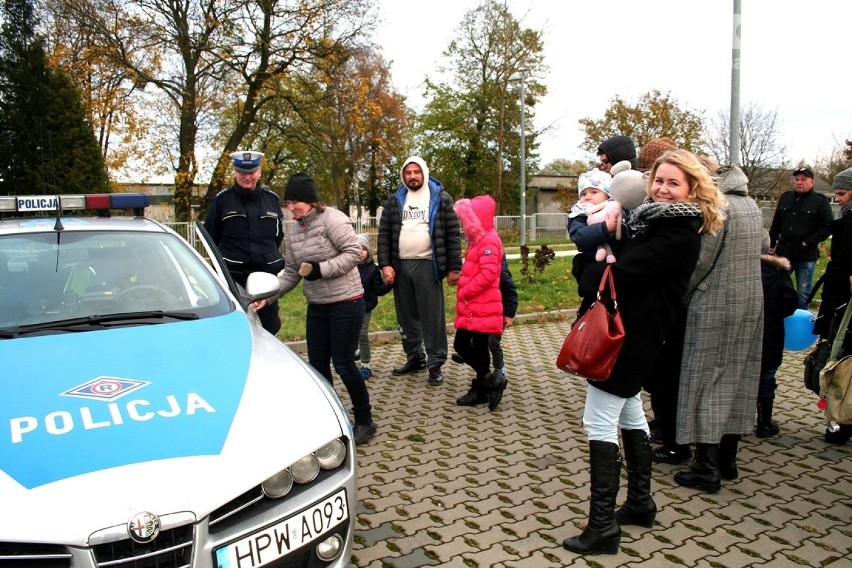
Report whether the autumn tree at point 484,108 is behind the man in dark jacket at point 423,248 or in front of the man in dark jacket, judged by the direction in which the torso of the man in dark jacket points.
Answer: behind

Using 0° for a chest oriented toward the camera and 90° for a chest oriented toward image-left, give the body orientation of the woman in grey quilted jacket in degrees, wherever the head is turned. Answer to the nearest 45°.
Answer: approximately 45°

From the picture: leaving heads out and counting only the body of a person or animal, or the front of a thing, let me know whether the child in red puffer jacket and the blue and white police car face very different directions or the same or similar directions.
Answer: very different directions

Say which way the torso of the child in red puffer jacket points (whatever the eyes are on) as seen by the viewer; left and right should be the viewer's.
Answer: facing to the left of the viewer

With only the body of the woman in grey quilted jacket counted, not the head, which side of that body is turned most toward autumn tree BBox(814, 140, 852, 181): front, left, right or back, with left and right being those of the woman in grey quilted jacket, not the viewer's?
back

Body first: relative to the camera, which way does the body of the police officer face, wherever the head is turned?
toward the camera

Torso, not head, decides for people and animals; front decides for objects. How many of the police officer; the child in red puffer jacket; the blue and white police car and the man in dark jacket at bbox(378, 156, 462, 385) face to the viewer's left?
1

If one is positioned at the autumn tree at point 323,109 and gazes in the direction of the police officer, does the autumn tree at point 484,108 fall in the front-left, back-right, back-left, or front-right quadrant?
back-left

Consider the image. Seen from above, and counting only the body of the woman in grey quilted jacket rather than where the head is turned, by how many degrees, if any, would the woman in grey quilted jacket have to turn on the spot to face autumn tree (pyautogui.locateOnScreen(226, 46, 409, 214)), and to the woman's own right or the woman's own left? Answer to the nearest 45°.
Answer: approximately 135° to the woman's own right

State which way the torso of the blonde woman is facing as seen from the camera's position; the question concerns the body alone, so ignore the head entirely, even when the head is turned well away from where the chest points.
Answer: to the viewer's left

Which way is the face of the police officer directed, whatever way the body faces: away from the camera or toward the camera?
toward the camera
